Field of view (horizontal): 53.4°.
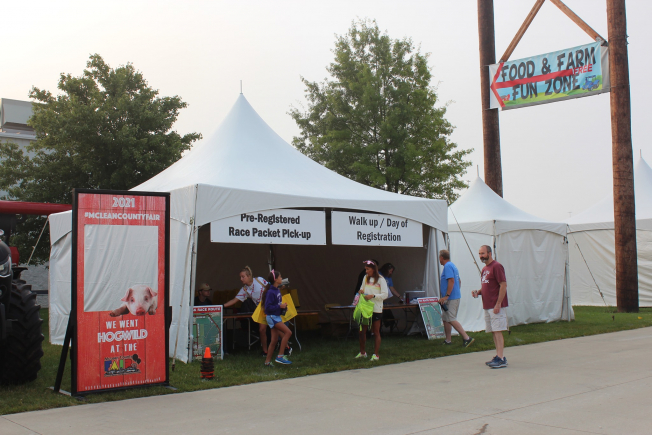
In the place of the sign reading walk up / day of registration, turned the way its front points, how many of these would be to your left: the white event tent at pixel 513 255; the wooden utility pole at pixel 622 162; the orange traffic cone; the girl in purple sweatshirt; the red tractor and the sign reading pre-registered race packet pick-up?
2

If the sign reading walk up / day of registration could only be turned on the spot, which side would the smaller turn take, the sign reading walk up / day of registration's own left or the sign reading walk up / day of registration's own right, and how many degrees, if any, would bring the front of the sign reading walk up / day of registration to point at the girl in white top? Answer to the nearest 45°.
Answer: approximately 45° to the sign reading walk up / day of registration's own right

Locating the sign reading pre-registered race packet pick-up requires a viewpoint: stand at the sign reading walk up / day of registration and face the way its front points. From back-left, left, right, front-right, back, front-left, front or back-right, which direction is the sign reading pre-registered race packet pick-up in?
right

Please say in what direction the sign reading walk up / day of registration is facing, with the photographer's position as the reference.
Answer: facing the viewer and to the right of the viewer

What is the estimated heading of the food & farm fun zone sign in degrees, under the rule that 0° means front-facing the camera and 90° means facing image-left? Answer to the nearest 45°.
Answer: approximately 45°

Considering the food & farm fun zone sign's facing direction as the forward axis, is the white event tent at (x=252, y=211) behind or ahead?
ahead

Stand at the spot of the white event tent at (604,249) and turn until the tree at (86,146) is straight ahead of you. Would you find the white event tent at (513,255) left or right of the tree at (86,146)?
left

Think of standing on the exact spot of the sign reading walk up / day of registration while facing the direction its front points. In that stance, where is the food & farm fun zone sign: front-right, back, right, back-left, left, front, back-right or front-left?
left
